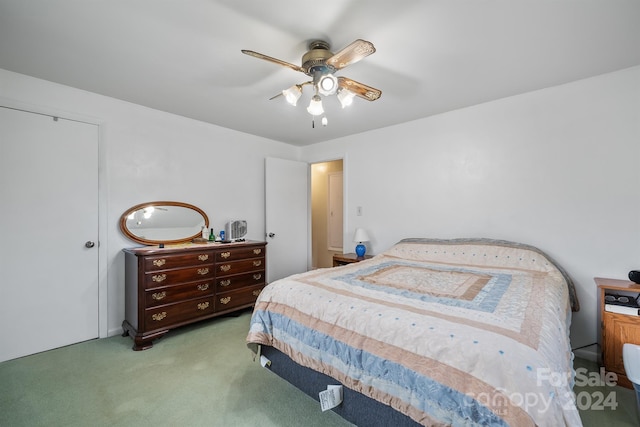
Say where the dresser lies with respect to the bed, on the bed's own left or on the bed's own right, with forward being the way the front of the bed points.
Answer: on the bed's own right

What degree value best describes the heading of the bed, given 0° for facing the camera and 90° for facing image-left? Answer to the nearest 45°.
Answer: approximately 45°

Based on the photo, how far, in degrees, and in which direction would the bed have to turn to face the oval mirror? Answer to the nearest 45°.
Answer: approximately 45° to its right

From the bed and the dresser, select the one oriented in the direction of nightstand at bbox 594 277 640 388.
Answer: the dresser

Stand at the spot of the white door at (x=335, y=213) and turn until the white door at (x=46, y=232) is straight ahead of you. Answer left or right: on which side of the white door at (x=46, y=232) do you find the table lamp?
left

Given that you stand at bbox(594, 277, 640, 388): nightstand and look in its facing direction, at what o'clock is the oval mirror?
The oval mirror is roughly at 2 o'clock from the nightstand.

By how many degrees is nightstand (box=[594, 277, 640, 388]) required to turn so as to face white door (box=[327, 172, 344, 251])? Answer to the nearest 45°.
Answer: approximately 90° to its right

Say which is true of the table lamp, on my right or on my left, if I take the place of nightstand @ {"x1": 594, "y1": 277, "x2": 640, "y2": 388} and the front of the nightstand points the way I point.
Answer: on my right

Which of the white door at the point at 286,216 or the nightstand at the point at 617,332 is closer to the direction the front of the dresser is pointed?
the nightstand

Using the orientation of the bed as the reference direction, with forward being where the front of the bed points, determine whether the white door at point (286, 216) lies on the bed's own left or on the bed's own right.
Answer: on the bed's own right

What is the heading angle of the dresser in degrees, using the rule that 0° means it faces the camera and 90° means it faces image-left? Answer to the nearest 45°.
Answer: approximately 315°

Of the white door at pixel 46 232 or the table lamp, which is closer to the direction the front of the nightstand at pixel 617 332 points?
the white door
